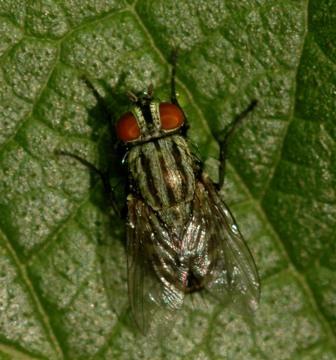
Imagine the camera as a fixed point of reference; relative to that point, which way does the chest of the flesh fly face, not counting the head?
away from the camera
